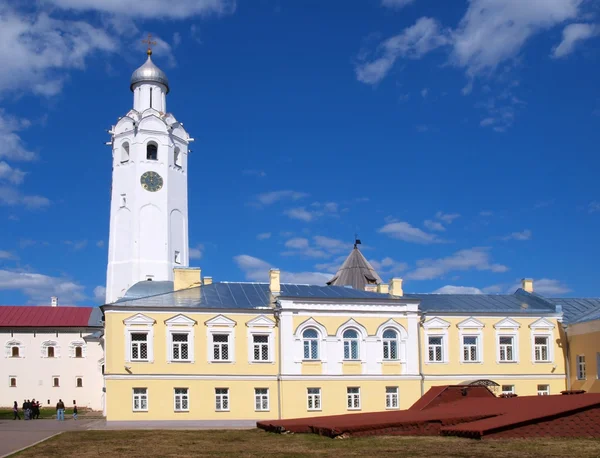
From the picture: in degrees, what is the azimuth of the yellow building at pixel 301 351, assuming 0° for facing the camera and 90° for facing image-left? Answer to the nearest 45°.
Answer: approximately 0°

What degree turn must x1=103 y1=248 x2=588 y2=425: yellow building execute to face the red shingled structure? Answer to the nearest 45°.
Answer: approximately 45° to its left
